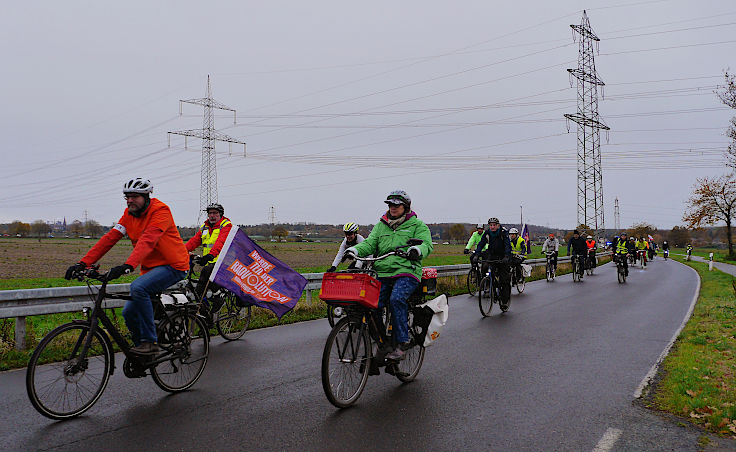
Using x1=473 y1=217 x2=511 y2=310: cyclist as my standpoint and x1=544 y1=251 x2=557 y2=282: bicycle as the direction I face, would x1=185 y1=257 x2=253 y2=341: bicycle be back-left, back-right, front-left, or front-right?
back-left

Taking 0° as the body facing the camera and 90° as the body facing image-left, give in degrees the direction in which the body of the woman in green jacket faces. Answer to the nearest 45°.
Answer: approximately 45°

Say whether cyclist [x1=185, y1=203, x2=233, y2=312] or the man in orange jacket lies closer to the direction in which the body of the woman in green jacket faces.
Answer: the man in orange jacket

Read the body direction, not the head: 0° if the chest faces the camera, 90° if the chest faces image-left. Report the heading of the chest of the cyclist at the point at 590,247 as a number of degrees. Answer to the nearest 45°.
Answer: approximately 0°

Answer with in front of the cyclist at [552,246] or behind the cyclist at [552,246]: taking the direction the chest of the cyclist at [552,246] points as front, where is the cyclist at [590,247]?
behind

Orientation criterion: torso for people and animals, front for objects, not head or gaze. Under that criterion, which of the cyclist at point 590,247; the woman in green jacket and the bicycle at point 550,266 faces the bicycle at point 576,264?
the cyclist

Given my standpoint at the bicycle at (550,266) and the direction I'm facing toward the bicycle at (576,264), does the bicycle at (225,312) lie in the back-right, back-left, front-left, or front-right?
back-right

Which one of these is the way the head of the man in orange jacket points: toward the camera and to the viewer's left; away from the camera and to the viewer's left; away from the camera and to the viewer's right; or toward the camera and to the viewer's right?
toward the camera and to the viewer's left

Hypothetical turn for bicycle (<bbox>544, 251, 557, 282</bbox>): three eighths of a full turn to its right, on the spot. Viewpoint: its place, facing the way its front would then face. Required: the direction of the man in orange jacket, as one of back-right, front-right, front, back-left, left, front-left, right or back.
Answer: back-left

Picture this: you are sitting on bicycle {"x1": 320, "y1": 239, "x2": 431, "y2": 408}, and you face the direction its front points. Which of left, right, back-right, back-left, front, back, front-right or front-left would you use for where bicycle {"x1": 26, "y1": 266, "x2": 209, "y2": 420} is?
front-right

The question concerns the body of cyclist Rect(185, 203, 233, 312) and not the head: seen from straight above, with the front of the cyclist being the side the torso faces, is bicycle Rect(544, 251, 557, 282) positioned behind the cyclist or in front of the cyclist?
behind

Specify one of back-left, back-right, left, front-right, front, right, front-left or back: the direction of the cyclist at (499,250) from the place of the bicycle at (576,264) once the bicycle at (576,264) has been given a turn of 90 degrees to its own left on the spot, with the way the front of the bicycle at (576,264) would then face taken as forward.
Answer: right

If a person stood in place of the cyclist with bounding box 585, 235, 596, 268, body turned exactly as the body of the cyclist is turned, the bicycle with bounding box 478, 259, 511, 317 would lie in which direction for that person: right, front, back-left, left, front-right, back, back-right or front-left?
front

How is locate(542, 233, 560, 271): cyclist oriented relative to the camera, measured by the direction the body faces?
toward the camera

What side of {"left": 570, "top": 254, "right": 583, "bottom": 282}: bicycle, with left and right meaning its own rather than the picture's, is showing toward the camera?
front

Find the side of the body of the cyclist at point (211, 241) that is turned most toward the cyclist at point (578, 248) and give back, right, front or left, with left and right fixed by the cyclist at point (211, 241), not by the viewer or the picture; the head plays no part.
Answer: back

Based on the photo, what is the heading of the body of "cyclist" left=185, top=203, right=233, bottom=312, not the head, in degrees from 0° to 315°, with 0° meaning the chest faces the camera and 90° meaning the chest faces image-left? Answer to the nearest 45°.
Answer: approximately 45°
